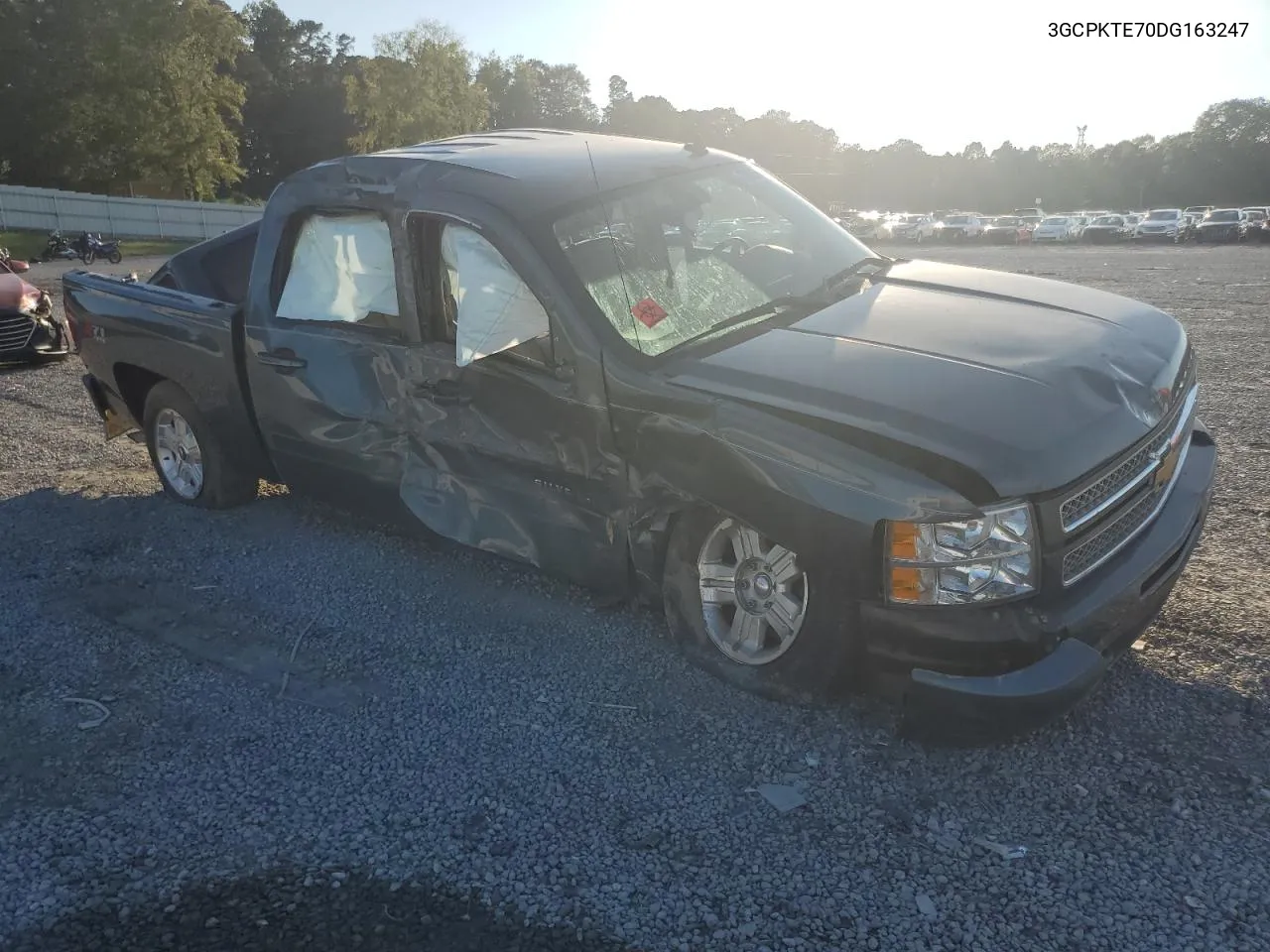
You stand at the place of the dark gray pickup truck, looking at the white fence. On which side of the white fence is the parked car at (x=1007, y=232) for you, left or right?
right

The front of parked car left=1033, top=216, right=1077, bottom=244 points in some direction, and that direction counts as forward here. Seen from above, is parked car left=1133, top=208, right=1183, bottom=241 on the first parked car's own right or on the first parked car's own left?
on the first parked car's own left

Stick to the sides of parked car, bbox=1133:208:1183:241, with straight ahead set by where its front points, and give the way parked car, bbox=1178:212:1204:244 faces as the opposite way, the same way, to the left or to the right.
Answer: the same way

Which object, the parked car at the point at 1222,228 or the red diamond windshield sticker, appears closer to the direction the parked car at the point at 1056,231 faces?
the red diamond windshield sticker

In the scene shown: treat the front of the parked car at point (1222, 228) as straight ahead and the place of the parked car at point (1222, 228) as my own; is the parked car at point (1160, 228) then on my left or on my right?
on my right

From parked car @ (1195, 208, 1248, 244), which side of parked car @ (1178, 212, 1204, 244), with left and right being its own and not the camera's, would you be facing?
left

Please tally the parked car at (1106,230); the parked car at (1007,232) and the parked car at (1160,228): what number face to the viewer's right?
0

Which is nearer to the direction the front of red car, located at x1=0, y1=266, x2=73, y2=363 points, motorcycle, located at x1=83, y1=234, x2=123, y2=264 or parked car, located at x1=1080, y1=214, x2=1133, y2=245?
the parked car

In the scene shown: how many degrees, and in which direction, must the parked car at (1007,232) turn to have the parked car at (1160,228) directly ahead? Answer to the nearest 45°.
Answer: approximately 90° to its left

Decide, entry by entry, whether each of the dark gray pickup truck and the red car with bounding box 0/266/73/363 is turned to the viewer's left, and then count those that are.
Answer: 0

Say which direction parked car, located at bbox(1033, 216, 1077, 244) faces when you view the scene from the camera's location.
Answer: facing the viewer and to the left of the viewer

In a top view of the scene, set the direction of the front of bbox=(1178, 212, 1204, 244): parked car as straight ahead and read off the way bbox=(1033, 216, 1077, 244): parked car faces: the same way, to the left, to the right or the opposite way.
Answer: the same way

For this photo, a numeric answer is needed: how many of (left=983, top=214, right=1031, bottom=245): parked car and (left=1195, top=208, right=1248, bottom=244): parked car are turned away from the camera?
0

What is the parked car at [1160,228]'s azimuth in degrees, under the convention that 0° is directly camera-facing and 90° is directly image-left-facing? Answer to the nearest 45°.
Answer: approximately 45°
